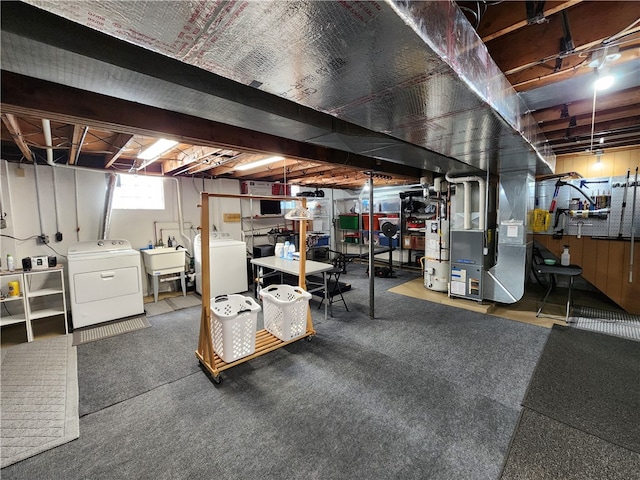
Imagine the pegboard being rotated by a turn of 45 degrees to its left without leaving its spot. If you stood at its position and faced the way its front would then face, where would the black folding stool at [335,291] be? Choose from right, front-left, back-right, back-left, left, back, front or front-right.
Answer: right

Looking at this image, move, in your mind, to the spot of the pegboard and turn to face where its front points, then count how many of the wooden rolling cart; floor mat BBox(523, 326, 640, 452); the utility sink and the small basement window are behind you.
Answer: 0

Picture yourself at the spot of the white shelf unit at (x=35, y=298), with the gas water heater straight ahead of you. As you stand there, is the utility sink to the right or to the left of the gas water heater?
left

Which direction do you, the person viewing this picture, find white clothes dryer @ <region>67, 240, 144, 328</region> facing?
facing the viewer

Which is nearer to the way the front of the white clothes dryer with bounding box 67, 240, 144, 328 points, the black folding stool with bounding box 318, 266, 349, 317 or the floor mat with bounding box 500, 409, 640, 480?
the floor mat

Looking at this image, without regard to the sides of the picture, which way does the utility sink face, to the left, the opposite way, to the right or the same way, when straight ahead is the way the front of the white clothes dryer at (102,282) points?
the same way

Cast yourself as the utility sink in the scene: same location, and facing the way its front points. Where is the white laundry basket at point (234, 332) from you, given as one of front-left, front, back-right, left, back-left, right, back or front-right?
front

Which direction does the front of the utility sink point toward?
toward the camera

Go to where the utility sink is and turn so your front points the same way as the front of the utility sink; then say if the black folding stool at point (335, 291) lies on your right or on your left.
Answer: on your left

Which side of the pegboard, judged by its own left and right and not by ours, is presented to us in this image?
front

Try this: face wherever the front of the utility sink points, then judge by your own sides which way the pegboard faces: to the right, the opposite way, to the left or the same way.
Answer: to the right

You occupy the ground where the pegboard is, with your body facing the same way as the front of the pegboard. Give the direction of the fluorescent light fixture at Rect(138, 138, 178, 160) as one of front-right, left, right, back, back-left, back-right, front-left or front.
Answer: front-right

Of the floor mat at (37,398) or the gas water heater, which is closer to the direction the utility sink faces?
the floor mat

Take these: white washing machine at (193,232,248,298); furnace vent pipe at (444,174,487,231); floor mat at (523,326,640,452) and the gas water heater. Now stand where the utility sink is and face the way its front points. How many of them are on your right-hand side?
0
